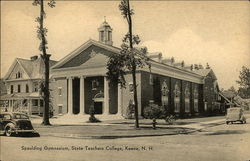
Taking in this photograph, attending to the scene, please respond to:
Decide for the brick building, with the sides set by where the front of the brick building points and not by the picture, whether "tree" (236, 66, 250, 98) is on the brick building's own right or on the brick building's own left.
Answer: on the brick building's own left

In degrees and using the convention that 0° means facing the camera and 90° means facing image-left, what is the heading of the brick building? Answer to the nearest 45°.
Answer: approximately 45°
